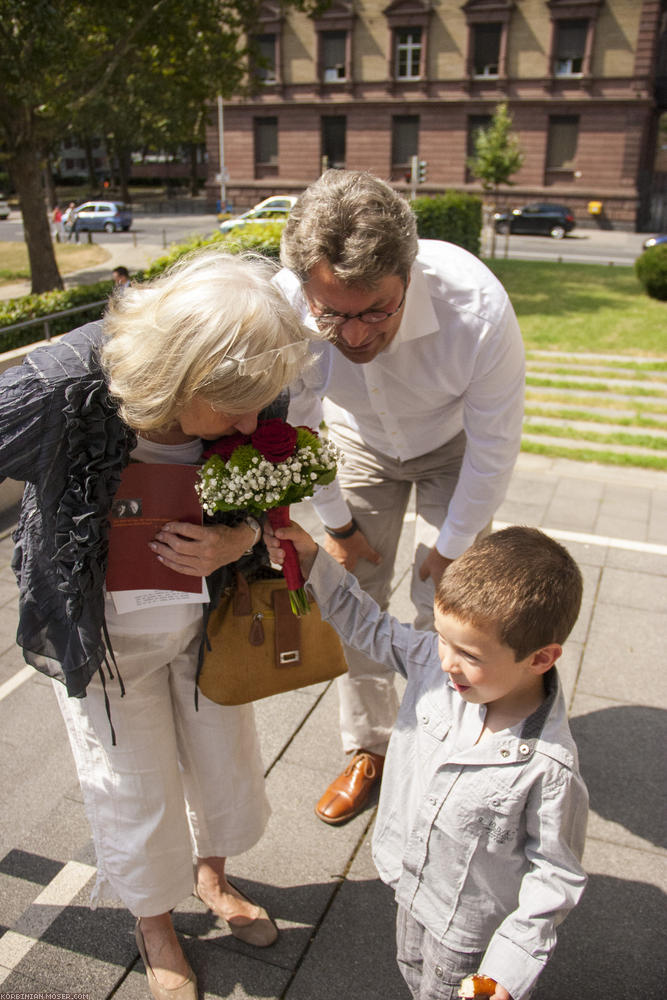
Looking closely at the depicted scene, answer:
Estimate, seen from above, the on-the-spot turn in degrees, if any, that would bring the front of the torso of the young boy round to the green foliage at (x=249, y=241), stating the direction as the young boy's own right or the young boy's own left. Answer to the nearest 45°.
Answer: approximately 135° to the young boy's own right

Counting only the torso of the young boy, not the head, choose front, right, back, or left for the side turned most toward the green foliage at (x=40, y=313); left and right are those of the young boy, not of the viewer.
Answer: right

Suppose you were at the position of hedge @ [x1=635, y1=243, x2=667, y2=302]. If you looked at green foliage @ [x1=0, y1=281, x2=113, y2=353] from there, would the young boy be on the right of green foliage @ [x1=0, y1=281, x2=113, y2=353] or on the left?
left

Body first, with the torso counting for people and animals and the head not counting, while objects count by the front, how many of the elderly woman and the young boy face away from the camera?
0

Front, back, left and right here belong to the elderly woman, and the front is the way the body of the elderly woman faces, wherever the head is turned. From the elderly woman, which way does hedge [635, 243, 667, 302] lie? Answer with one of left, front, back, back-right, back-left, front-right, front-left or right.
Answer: left

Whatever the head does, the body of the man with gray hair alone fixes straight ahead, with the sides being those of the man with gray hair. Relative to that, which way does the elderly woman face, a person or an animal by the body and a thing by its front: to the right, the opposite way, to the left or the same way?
to the left

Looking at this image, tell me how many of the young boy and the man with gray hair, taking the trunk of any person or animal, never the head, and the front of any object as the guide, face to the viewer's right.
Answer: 0

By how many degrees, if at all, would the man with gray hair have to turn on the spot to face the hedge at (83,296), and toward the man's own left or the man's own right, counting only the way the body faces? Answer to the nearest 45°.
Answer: approximately 90° to the man's own right

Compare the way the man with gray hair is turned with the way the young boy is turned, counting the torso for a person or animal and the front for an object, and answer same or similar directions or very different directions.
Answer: same or similar directions

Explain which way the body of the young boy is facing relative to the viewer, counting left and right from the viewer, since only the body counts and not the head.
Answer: facing the viewer and to the left of the viewer

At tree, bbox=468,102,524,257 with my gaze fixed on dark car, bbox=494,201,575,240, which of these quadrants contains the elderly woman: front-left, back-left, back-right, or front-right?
back-right

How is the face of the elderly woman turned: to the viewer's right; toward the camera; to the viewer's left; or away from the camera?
to the viewer's right

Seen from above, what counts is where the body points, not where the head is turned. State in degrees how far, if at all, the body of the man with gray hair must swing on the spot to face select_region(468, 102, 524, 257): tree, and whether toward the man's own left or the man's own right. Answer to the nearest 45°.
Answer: approximately 135° to the man's own right

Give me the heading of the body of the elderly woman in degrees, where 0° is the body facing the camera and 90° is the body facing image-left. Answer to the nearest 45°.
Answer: approximately 315°
